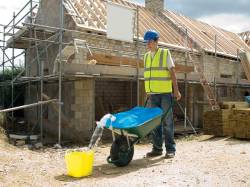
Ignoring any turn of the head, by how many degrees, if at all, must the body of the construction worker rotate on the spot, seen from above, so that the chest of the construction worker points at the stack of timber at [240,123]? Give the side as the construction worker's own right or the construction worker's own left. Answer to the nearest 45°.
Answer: approximately 180°

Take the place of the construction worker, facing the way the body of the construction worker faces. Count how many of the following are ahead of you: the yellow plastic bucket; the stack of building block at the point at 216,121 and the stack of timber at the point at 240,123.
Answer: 1

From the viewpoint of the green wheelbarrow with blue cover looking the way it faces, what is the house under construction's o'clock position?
The house under construction is roughly at 4 o'clock from the green wheelbarrow with blue cover.

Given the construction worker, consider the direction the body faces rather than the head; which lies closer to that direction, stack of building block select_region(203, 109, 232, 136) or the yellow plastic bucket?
the yellow plastic bucket

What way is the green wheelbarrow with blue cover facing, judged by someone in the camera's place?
facing the viewer and to the left of the viewer

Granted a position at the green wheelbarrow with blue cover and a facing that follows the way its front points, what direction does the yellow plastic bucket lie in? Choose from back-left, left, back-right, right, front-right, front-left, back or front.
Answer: front

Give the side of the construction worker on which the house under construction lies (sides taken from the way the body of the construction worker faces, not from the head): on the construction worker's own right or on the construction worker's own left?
on the construction worker's own right

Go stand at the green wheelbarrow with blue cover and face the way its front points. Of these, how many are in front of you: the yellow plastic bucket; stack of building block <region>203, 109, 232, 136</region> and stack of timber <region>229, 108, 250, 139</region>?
1
